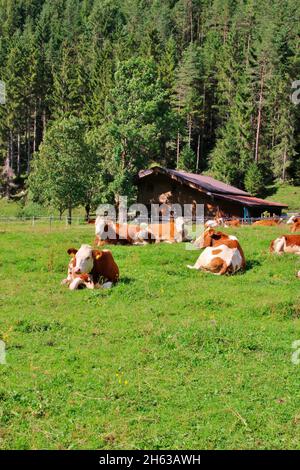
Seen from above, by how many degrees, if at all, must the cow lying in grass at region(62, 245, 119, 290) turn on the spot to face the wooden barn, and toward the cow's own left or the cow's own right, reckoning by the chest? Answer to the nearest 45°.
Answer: approximately 135° to the cow's own right

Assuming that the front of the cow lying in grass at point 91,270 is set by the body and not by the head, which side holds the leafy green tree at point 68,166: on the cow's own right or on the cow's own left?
on the cow's own right

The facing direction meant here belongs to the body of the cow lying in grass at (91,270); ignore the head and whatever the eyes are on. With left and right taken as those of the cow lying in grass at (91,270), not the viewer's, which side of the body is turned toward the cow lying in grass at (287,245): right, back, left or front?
back
